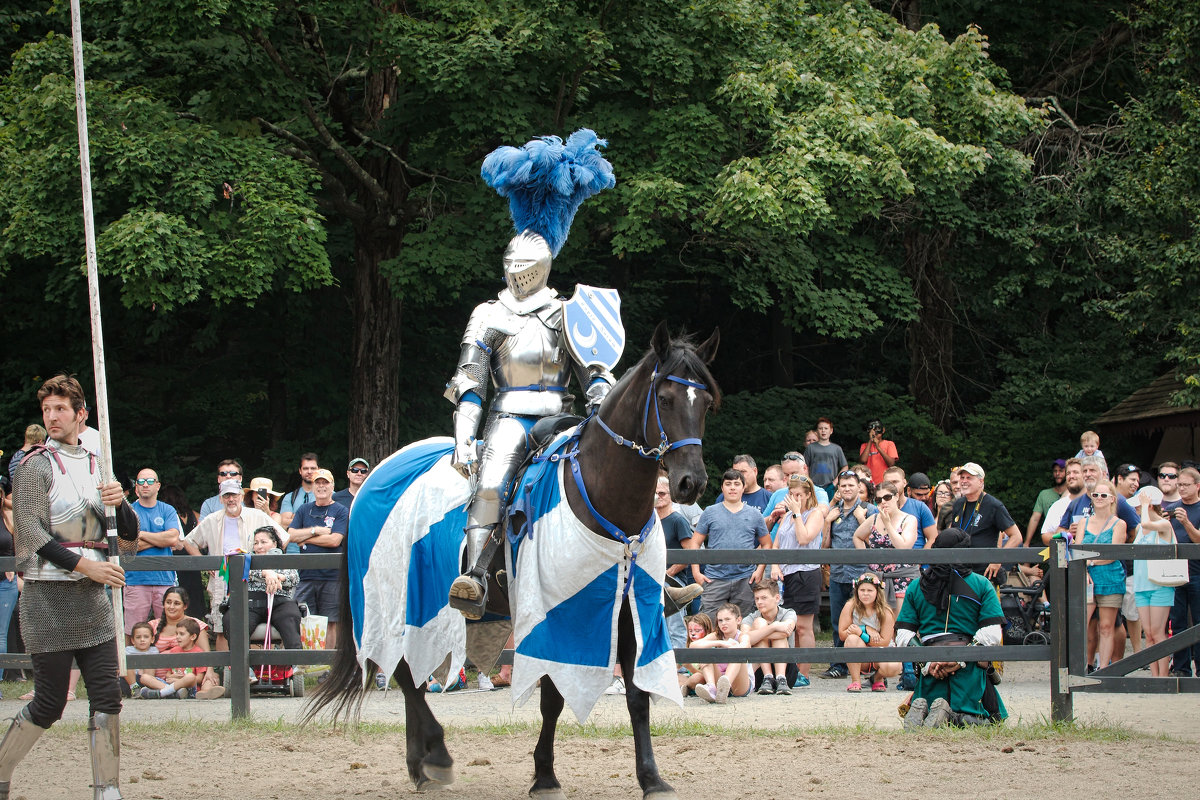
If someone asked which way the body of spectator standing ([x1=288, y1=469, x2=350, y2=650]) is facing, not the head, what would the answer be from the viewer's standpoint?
toward the camera

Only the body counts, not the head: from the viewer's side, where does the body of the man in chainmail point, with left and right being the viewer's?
facing the viewer and to the right of the viewer

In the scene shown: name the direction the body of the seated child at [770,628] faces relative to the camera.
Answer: toward the camera

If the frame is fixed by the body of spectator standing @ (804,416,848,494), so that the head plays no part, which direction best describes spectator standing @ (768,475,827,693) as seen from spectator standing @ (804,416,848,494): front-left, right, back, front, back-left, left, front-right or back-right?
front

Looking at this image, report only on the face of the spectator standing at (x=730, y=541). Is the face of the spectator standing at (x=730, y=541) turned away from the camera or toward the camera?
toward the camera

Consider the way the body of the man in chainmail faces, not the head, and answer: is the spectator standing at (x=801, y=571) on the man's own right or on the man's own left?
on the man's own left

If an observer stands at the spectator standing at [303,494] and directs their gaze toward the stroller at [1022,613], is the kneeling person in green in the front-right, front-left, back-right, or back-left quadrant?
front-right

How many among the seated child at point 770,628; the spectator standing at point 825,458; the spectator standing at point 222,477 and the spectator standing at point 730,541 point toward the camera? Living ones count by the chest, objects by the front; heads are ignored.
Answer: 4

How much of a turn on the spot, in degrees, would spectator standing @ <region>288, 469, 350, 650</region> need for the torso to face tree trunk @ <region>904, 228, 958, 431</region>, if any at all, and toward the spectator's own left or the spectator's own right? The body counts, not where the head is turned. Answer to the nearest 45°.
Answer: approximately 135° to the spectator's own left

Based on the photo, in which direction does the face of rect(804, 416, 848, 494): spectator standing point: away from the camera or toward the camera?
toward the camera

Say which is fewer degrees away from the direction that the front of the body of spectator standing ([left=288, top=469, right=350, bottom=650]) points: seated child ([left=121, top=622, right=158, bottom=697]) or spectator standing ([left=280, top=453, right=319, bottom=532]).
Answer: the seated child

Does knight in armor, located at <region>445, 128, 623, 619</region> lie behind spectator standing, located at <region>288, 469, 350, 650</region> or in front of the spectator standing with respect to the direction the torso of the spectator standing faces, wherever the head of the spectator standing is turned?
in front
